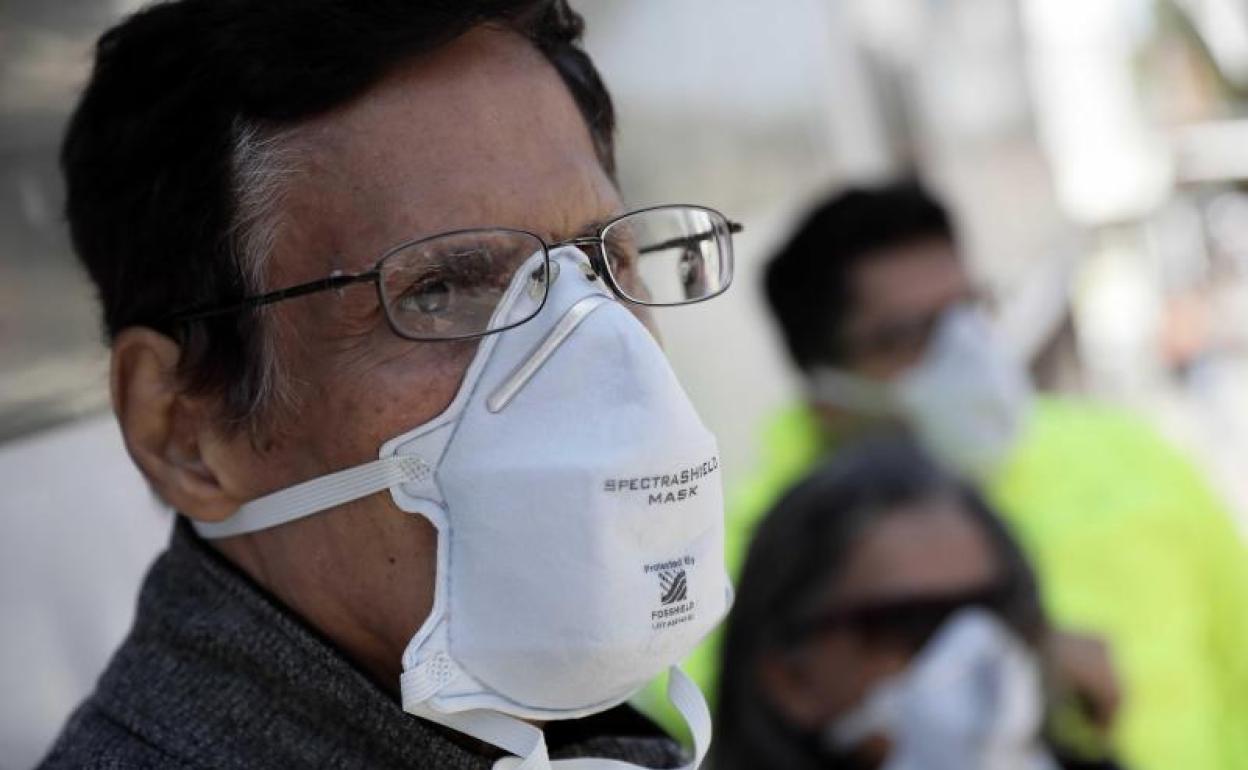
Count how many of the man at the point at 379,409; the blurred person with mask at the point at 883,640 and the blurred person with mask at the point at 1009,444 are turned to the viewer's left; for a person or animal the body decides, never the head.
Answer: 0

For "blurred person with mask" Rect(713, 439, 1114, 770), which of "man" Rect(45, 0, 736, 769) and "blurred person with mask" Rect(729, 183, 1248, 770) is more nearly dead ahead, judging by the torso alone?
the man

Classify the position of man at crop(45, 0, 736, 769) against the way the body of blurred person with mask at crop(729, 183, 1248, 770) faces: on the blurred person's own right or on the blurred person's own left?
on the blurred person's own right

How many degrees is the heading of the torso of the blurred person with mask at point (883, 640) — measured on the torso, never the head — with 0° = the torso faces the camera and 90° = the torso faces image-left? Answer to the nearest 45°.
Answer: approximately 315°

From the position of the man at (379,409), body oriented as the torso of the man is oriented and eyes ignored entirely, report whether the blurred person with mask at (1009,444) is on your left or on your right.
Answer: on your left

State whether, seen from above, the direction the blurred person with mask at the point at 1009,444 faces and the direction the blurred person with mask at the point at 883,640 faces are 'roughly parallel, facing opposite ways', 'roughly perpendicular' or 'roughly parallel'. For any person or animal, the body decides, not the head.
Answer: roughly parallel

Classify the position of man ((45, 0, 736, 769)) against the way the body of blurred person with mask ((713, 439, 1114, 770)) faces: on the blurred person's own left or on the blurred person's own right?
on the blurred person's own right

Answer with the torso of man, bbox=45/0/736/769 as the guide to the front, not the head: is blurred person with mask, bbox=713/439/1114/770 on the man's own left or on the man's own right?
on the man's own left
